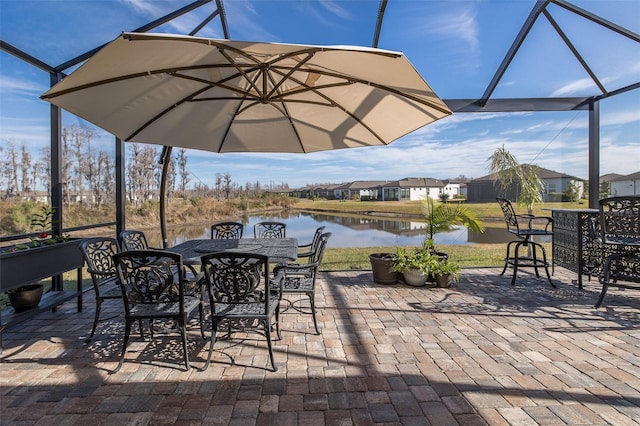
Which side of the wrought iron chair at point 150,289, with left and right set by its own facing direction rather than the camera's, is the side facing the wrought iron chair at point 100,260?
left

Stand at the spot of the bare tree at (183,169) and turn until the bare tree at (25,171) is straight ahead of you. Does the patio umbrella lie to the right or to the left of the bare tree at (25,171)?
left

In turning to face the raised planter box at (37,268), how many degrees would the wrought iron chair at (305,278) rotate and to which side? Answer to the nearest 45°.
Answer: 0° — it already faces it

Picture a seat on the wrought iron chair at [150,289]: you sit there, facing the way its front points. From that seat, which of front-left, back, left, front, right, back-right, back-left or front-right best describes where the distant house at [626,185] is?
front-right

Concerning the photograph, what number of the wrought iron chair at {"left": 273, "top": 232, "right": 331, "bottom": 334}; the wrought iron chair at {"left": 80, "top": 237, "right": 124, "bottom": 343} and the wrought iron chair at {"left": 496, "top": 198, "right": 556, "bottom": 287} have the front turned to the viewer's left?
1

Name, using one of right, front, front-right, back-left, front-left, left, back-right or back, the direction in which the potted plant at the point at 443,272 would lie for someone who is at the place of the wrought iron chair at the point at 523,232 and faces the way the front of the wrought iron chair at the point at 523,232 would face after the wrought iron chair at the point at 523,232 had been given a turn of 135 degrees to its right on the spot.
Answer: front

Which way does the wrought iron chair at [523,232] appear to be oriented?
to the viewer's right

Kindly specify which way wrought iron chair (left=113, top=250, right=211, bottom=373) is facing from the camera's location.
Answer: facing away from the viewer and to the right of the viewer

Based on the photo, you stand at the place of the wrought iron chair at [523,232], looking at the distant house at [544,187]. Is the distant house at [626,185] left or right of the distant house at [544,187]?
right

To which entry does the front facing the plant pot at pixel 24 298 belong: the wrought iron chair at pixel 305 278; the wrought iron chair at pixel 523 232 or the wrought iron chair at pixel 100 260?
the wrought iron chair at pixel 305 278

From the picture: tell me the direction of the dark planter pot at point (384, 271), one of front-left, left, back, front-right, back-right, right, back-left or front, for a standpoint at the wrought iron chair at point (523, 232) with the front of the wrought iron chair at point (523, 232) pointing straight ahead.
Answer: back-right

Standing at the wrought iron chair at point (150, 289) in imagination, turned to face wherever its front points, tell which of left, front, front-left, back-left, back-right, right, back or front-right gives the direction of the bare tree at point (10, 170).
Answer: left

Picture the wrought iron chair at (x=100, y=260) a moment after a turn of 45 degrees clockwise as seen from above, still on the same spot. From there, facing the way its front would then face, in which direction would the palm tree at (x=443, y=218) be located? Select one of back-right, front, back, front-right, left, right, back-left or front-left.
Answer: left

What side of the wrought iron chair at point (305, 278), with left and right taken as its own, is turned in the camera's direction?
left

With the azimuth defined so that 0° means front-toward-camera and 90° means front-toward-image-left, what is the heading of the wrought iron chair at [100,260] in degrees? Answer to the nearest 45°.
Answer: approximately 315°

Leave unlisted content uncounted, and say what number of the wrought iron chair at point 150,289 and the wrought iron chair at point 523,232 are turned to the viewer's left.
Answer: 0

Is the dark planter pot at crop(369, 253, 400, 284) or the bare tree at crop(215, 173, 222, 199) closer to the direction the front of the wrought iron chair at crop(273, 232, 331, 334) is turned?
the bare tree

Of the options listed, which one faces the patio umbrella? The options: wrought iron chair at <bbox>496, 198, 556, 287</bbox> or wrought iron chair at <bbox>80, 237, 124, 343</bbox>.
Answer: wrought iron chair at <bbox>80, 237, 124, 343</bbox>

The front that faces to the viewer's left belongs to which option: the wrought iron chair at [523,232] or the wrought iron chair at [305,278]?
the wrought iron chair at [305,278]
